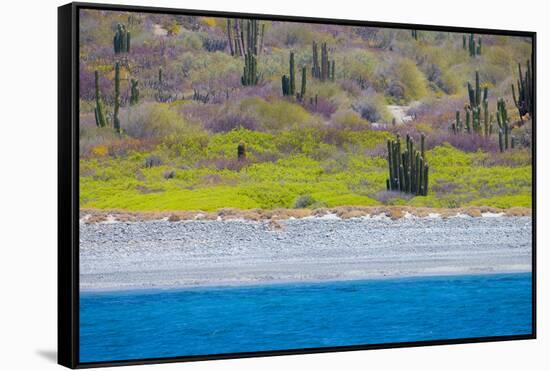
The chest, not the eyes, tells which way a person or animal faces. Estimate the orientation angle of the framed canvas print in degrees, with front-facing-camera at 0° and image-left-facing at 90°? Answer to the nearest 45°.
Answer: approximately 315°
